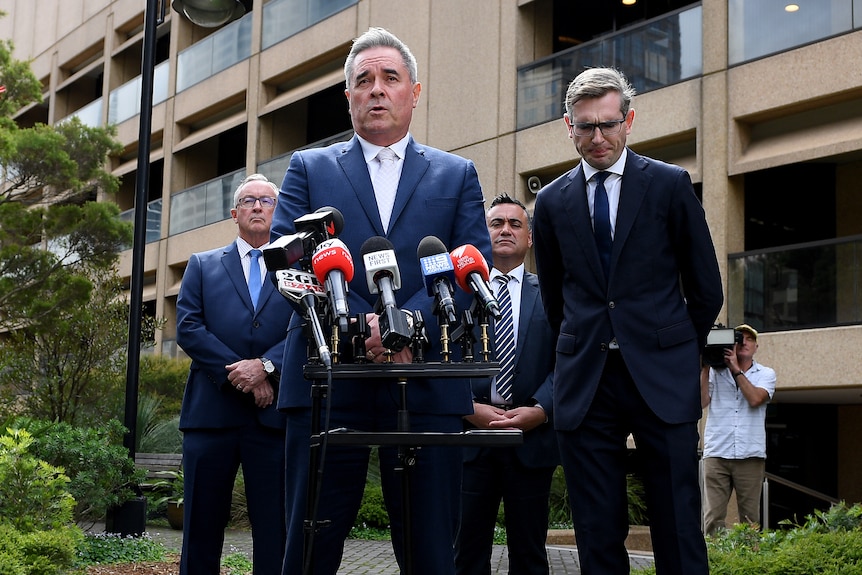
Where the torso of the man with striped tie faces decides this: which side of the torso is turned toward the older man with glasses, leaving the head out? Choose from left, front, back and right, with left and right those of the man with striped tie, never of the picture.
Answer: right

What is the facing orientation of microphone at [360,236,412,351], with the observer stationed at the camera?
facing away from the viewer

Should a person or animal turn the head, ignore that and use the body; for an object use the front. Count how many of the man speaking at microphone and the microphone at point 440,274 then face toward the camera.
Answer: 1

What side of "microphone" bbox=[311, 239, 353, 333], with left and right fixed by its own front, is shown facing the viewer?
back

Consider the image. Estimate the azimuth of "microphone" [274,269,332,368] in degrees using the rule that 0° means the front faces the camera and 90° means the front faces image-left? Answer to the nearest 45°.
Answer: approximately 135°

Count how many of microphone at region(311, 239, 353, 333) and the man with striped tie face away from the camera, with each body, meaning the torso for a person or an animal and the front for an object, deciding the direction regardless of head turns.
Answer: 1

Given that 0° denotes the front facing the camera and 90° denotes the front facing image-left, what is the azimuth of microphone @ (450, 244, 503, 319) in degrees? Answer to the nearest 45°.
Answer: approximately 135°

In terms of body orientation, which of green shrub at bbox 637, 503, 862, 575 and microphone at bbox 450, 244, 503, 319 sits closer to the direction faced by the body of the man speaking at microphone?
the microphone
